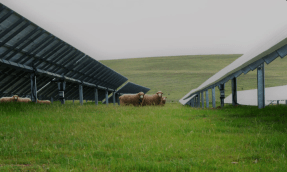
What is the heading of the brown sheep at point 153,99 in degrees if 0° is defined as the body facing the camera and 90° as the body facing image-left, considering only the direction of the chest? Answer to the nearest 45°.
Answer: approximately 270°

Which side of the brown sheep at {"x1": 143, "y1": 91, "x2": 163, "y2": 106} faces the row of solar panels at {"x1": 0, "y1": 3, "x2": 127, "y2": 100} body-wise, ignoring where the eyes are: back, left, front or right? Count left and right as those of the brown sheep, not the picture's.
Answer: back
